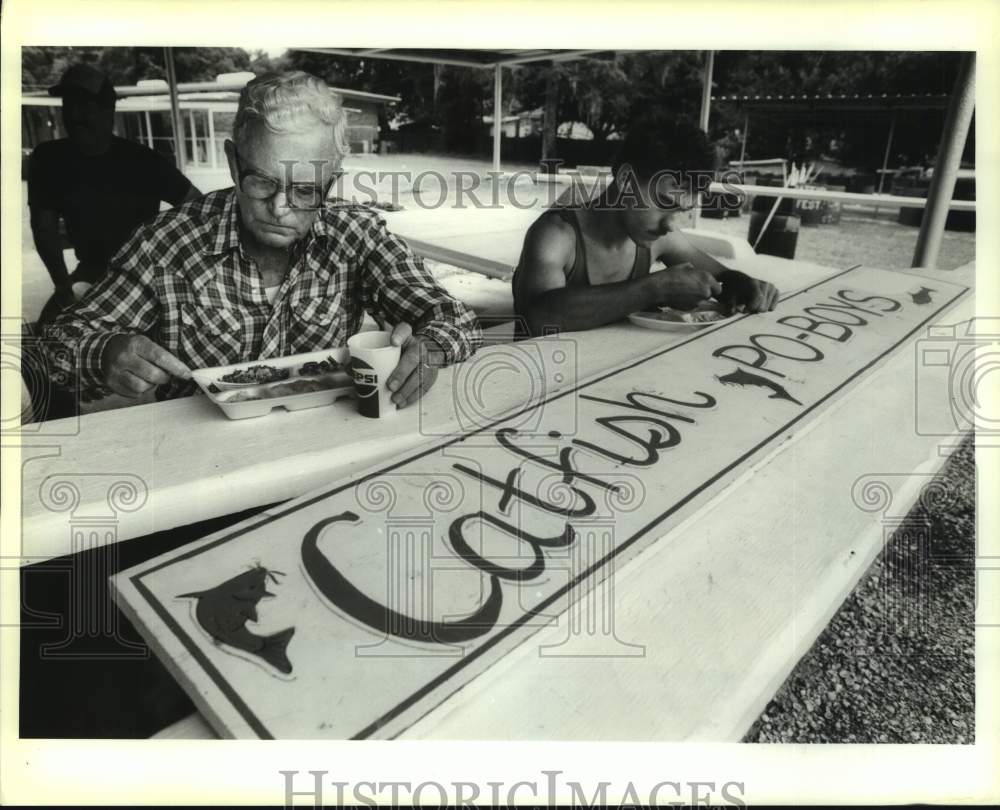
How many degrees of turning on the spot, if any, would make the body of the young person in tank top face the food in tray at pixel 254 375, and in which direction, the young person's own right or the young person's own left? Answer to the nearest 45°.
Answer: approximately 90° to the young person's own right

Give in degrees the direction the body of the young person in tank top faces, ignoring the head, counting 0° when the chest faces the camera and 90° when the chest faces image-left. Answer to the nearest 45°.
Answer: approximately 315°

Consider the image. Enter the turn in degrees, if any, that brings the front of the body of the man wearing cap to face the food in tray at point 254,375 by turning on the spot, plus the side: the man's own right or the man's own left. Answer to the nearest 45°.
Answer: approximately 45° to the man's own left

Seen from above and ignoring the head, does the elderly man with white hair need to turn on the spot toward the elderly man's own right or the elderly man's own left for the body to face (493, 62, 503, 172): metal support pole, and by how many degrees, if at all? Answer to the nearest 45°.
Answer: approximately 135° to the elderly man's own left

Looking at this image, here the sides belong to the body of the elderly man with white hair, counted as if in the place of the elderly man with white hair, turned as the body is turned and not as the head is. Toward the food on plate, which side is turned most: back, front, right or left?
left
